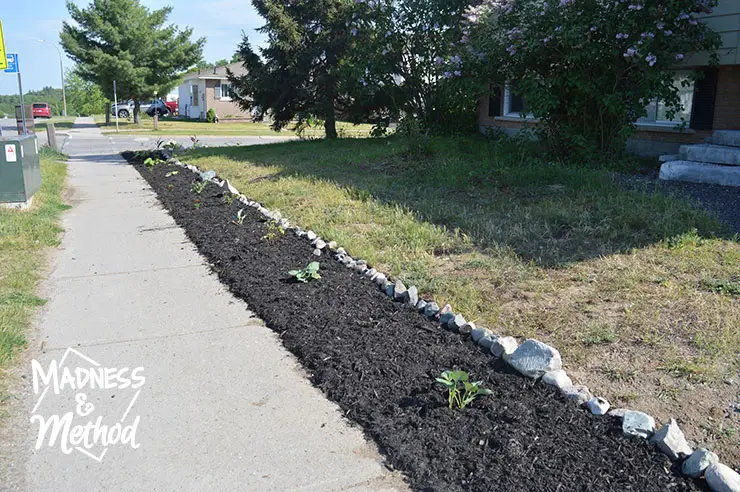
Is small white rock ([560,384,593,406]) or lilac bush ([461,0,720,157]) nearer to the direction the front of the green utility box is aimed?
the small white rock

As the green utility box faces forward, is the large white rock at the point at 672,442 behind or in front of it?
in front

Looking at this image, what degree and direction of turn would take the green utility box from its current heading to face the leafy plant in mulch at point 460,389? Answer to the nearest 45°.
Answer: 0° — it already faces it

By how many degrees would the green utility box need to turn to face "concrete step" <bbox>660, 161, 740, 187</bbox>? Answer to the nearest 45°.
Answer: approximately 45° to its left

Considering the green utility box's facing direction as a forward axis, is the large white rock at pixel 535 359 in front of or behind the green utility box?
in front

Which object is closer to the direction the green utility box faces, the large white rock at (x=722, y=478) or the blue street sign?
the large white rock

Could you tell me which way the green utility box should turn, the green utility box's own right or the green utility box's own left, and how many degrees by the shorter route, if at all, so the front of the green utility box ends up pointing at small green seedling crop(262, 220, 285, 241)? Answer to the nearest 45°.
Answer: approximately 45° to the green utility box's own left

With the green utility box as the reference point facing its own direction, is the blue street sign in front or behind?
behind

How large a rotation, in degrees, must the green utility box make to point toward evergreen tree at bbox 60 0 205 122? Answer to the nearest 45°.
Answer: approximately 180°

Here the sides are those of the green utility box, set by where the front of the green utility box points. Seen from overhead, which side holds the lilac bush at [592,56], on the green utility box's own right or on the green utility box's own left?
on the green utility box's own left

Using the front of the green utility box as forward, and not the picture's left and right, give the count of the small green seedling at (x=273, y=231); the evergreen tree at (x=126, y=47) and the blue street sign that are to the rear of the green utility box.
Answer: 2

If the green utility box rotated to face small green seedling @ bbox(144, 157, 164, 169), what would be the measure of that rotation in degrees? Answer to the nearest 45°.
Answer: approximately 135° to its left

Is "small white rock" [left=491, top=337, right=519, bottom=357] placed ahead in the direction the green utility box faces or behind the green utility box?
ahead

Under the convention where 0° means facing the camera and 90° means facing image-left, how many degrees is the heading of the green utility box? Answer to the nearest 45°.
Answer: approximately 0°

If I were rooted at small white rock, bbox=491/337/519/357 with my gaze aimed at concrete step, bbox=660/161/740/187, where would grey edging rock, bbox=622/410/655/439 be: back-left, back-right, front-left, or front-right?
back-right

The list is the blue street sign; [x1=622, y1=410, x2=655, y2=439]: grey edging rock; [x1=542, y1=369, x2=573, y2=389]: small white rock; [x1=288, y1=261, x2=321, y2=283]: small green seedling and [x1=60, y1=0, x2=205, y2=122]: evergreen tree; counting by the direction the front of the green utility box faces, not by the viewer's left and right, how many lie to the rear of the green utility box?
2

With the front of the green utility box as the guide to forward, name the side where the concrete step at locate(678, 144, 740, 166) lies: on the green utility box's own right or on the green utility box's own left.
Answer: on the green utility box's own left
